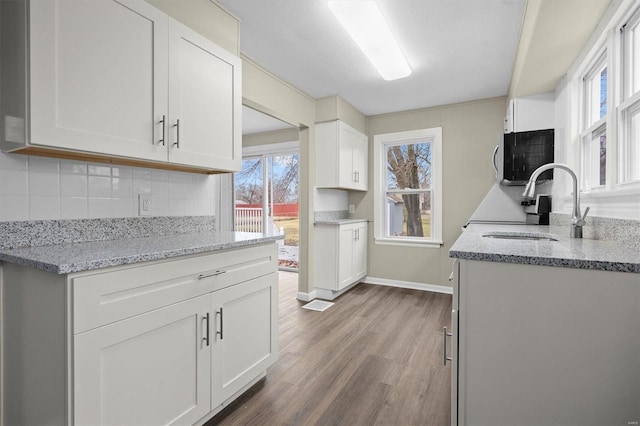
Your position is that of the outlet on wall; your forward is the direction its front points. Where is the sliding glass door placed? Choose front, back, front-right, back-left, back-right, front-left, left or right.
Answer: left

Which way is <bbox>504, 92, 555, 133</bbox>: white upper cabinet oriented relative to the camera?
to the viewer's left

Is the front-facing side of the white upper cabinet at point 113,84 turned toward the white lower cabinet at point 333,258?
no

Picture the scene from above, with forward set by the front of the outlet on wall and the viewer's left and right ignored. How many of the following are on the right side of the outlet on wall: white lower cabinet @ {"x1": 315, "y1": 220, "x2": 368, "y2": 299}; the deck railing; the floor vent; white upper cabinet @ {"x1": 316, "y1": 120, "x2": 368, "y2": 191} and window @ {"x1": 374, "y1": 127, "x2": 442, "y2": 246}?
0

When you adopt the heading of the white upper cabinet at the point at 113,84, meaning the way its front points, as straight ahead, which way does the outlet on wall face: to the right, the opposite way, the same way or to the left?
the same way

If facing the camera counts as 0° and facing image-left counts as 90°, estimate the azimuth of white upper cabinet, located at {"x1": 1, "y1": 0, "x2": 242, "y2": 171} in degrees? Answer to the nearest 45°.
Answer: approximately 315°

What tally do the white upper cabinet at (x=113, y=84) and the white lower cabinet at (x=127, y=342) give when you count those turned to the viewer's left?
0

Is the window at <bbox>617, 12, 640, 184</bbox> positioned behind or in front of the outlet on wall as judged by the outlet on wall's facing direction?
in front

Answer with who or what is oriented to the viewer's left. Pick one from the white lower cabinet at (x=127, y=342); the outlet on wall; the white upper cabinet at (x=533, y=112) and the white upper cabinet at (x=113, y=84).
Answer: the white upper cabinet at (x=533, y=112)

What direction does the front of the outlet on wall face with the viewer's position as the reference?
facing the viewer and to the right of the viewer

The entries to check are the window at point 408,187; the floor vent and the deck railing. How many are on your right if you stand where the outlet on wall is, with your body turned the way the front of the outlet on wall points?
0

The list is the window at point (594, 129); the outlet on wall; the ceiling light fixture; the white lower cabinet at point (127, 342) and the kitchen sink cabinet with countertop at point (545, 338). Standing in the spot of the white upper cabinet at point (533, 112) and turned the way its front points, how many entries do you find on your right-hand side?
0

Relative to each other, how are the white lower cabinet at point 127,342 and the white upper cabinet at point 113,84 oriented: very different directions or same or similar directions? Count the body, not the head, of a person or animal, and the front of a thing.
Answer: same or similar directions

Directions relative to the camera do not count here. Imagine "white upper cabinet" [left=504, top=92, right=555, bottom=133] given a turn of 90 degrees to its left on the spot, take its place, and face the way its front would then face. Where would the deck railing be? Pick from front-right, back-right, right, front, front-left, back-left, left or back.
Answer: right

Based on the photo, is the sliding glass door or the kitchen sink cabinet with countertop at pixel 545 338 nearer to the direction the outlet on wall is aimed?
the kitchen sink cabinet with countertop
